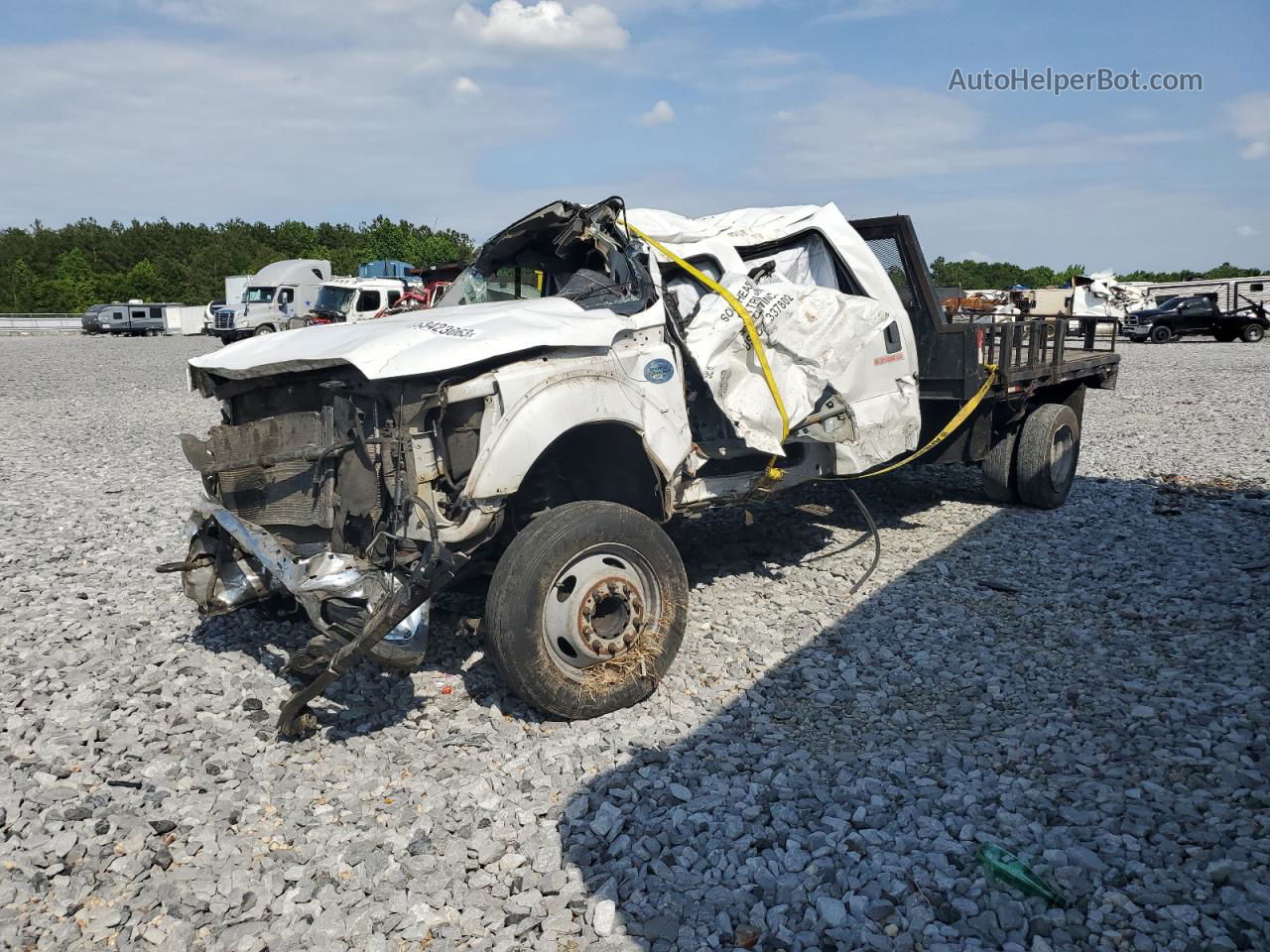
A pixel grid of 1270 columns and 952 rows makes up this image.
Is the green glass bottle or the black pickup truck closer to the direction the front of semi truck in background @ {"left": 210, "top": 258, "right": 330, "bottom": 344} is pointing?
the green glass bottle

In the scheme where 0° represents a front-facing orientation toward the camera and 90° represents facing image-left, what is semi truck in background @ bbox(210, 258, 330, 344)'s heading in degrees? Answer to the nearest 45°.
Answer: approximately 45°

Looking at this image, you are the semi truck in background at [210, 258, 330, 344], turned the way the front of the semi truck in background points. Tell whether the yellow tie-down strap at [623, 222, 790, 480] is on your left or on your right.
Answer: on your left

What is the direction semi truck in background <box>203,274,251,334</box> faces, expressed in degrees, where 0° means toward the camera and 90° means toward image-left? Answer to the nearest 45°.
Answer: approximately 45°

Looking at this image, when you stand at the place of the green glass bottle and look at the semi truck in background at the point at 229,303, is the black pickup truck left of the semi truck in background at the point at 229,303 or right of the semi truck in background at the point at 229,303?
right

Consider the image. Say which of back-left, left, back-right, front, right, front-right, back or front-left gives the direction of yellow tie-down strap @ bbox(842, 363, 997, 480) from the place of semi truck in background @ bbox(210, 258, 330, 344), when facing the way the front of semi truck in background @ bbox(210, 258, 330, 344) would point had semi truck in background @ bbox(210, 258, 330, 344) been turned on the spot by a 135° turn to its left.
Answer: right

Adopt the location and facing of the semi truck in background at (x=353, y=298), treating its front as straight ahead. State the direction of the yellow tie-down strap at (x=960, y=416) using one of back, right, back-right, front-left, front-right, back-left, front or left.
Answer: front-left

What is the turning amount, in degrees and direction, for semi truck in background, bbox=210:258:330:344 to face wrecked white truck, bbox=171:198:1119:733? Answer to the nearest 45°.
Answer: approximately 45° to its left
